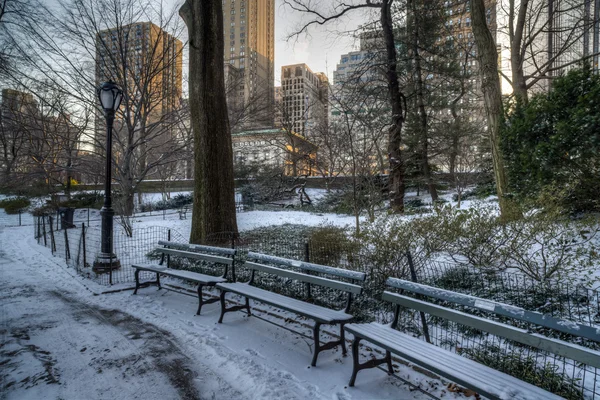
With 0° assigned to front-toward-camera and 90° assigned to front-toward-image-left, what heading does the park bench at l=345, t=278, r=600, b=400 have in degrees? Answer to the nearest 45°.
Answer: approximately 45°

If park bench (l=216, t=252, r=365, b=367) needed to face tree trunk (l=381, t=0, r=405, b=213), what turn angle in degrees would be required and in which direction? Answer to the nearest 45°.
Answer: approximately 180°

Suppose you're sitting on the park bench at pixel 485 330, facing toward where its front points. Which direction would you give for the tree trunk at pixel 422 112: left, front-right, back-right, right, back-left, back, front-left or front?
back-right

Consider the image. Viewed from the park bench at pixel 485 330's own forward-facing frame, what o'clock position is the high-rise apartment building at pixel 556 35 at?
The high-rise apartment building is roughly at 5 o'clock from the park bench.

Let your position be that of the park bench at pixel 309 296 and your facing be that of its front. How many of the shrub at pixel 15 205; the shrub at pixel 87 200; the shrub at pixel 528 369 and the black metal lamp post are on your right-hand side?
3

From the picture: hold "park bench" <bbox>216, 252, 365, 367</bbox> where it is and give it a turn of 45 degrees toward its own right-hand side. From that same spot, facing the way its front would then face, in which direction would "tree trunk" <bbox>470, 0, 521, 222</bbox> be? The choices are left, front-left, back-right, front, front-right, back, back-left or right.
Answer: back-right

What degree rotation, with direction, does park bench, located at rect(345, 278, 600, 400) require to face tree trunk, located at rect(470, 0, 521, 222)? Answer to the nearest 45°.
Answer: approximately 135° to its right

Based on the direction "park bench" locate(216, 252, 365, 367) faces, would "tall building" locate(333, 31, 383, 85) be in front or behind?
behind

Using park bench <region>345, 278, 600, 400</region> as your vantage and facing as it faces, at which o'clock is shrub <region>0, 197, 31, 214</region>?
The shrub is roughly at 2 o'clock from the park bench.

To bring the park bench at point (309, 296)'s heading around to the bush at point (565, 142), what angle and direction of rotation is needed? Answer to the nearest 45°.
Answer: approximately 180°

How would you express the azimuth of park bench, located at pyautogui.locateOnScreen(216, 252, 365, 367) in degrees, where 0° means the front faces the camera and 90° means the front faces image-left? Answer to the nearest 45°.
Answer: approximately 45°

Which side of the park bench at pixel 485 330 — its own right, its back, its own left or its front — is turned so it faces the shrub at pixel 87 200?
right

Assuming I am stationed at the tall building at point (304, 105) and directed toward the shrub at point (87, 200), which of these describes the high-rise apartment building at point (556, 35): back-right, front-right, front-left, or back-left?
front-left

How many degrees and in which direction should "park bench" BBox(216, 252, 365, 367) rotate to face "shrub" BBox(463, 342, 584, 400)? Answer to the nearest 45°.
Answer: approximately 135° to its left

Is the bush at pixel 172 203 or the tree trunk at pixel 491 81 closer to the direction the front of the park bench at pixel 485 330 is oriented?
the bush
